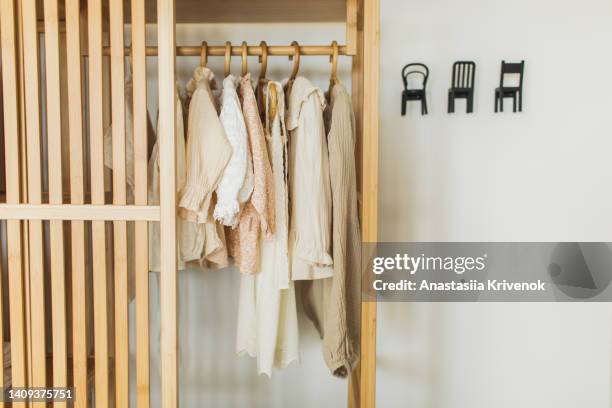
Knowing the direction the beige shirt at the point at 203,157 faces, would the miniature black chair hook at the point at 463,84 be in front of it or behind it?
behind

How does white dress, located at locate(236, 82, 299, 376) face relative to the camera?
to the viewer's left

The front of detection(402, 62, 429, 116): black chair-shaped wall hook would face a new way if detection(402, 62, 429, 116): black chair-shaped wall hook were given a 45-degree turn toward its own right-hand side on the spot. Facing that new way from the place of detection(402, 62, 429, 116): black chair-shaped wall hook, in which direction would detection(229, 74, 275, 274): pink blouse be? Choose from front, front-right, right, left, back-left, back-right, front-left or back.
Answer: front

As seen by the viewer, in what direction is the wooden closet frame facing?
toward the camera

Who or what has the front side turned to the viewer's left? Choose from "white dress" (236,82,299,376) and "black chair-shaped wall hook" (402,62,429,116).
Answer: the white dress

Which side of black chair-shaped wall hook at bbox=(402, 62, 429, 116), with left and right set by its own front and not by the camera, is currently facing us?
front

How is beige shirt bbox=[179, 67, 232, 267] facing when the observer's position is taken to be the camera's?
facing to the left of the viewer

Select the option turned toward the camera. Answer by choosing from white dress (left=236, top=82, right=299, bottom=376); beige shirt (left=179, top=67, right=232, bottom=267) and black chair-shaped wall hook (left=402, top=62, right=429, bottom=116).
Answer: the black chair-shaped wall hook
